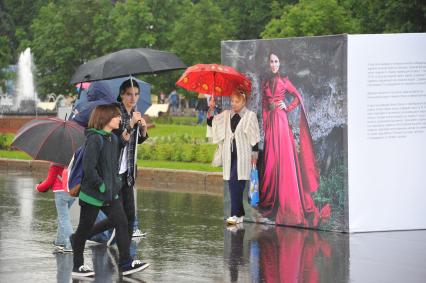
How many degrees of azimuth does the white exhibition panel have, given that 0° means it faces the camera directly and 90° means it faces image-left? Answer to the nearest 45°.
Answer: approximately 0°

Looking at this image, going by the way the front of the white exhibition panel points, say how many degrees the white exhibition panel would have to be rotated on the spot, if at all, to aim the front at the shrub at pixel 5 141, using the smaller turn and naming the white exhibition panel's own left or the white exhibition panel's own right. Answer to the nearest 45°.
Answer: approximately 135° to the white exhibition panel's own right

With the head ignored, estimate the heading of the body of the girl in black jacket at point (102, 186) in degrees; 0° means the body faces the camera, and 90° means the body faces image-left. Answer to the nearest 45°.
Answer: approximately 270°

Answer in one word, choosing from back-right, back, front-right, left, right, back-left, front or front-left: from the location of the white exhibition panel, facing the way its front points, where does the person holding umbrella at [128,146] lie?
front-right

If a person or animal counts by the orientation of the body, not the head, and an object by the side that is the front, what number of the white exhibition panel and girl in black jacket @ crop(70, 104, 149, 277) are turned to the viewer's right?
1

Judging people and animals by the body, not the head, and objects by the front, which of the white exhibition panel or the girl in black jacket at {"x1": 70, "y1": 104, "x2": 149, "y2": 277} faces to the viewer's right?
the girl in black jacket

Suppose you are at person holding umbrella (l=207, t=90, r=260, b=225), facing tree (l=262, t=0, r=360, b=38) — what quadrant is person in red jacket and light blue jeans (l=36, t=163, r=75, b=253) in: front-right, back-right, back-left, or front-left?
back-left

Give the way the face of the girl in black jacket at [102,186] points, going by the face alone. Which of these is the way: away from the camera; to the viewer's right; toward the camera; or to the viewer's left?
to the viewer's right

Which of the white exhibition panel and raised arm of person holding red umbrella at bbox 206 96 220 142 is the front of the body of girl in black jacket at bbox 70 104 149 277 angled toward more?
the white exhibition panel

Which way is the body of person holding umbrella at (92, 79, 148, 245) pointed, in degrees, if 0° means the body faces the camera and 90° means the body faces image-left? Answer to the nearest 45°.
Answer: approximately 315°

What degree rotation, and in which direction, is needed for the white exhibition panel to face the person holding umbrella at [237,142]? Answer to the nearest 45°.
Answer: approximately 90° to its right

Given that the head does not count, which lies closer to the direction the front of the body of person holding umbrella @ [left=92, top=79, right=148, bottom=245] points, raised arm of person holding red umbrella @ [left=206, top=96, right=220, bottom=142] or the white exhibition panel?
the white exhibition panel
